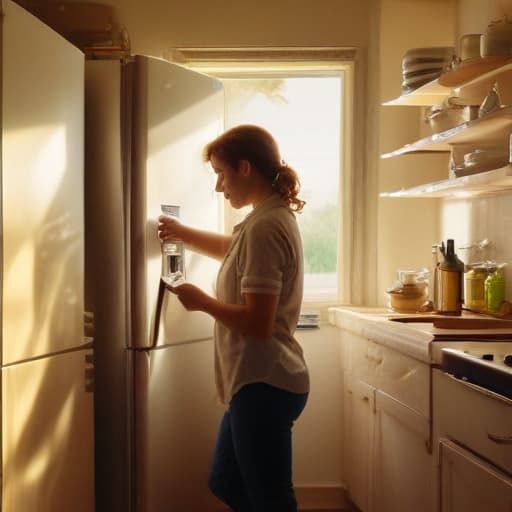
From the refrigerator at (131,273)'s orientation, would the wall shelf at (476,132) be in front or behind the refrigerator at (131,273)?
in front

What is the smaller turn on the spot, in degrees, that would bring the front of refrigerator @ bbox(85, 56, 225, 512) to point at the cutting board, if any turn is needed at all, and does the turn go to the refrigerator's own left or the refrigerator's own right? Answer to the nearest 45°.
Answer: approximately 45° to the refrigerator's own left

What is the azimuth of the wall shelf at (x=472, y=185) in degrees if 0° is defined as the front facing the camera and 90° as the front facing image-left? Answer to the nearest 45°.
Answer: approximately 45°

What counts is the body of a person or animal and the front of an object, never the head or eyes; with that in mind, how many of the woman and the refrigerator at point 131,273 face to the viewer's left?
1

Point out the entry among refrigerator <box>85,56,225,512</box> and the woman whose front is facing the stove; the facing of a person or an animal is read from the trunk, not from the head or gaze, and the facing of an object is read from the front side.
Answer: the refrigerator

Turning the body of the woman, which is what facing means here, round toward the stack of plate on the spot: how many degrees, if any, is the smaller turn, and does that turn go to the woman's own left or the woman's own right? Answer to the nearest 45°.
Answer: approximately 135° to the woman's own right

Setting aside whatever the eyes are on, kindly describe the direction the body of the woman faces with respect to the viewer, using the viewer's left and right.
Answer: facing to the left of the viewer

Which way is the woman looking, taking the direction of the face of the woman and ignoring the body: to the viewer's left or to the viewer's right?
to the viewer's left

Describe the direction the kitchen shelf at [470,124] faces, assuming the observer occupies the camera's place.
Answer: facing the viewer and to the left of the viewer

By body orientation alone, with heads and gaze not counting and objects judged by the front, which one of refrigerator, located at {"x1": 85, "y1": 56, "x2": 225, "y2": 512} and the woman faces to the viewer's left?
the woman

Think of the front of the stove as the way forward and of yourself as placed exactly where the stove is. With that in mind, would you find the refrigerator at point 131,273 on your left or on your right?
on your right
